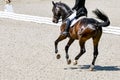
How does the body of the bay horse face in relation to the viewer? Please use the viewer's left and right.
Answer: facing away from the viewer and to the left of the viewer
